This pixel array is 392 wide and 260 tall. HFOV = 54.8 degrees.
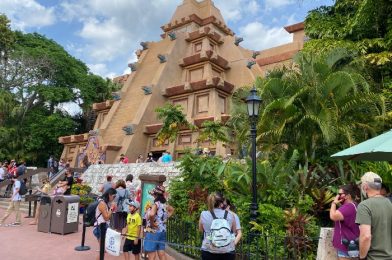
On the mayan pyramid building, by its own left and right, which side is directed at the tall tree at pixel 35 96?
right

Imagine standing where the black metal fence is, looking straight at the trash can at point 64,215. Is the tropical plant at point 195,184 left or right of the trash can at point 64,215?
right

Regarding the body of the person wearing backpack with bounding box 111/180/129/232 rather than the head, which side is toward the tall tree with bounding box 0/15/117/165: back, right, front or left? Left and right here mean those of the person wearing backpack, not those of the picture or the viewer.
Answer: front

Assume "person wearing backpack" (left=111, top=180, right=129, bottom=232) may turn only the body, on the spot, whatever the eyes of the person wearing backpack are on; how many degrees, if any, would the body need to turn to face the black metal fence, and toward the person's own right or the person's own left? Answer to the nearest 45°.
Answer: approximately 135° to the person's own right

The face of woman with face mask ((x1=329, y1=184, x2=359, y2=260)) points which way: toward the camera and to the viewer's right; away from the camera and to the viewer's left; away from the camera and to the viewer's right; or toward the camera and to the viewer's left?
toward the camera and to the viewer's left

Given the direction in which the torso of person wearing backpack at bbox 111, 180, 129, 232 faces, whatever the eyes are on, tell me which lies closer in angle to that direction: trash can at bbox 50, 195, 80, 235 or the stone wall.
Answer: the stone wall

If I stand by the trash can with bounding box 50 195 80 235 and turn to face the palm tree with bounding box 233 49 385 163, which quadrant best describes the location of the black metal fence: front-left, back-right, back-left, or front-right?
front-right

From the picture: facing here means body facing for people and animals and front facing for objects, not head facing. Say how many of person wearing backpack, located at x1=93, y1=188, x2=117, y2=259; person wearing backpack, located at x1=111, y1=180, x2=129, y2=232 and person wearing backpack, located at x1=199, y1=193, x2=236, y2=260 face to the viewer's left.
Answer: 0

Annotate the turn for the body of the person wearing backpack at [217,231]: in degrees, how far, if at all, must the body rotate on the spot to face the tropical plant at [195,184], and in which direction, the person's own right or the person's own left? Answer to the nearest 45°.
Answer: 0° — they already face it

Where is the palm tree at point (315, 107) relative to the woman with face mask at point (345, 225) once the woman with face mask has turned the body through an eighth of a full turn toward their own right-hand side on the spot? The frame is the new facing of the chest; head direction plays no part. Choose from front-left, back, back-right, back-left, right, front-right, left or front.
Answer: front-right

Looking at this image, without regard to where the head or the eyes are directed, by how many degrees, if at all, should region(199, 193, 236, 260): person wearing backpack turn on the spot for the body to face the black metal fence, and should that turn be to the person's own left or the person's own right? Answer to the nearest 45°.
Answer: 0° — they already face it

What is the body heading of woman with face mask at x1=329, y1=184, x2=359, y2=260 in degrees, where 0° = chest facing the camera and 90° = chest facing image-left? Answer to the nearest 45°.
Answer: approximately 90°

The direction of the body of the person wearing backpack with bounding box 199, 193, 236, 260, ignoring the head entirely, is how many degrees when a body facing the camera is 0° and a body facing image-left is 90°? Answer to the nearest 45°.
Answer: approximately 180°

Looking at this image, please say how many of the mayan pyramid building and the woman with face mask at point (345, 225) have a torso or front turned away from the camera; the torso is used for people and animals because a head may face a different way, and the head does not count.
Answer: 0

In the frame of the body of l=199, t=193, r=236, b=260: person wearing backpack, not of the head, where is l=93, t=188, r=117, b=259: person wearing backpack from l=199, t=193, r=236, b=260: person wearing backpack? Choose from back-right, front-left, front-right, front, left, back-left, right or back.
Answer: front-left

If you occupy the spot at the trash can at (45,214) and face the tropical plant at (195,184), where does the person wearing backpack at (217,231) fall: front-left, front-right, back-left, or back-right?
front-right

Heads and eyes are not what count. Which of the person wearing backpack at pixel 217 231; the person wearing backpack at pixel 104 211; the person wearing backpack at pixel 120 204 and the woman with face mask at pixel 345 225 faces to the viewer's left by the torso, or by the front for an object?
the woman with face mask

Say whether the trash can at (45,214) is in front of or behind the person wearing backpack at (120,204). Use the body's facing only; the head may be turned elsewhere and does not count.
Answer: in front

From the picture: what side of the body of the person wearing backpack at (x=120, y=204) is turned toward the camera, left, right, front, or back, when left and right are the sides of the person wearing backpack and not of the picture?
back
